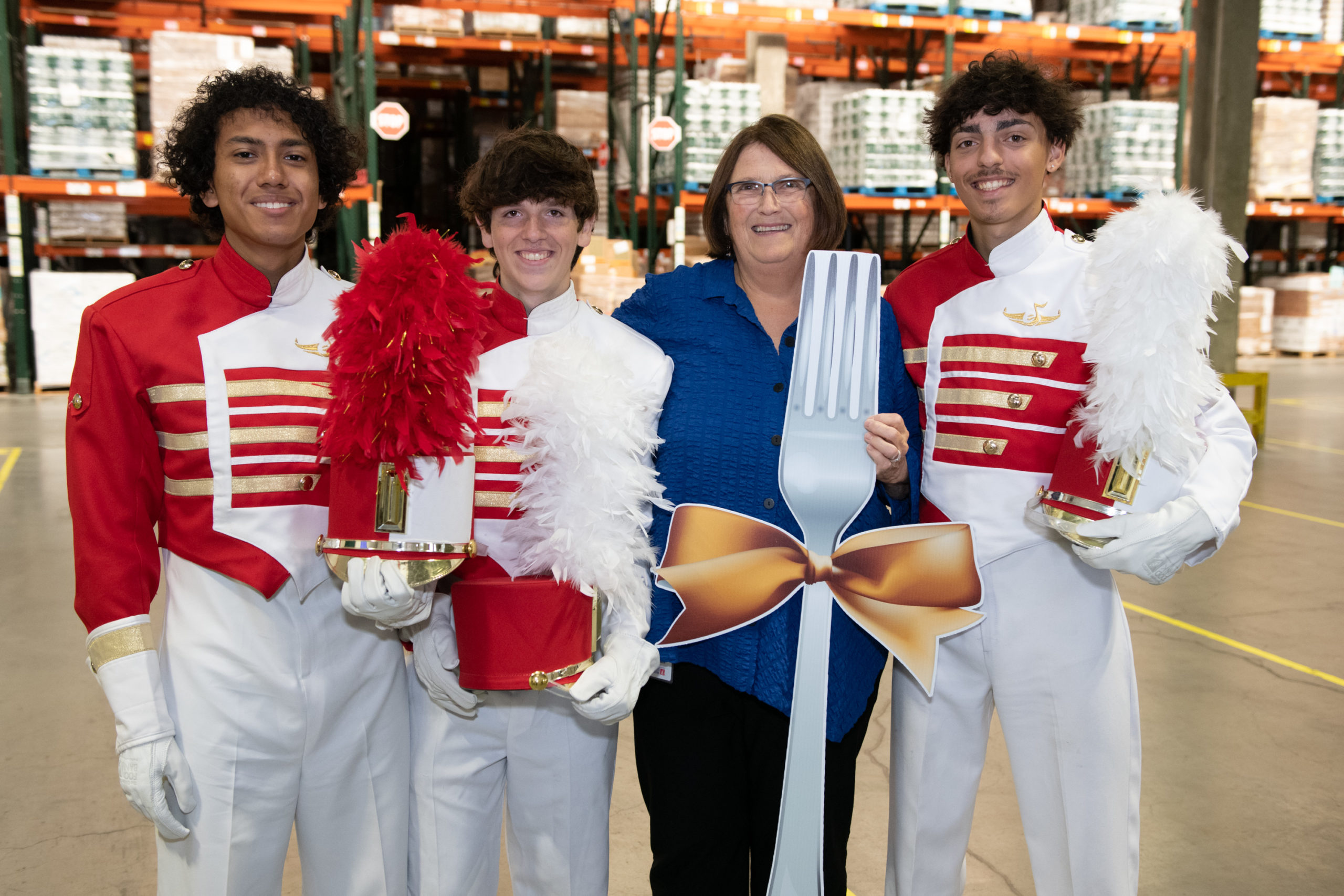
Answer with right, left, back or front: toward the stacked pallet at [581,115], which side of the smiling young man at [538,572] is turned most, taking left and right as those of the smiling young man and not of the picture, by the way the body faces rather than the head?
back

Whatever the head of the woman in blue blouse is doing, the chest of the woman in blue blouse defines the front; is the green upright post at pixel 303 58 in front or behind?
behind

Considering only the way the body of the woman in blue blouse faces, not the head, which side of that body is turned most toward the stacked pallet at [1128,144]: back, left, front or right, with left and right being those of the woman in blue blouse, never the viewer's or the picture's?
back

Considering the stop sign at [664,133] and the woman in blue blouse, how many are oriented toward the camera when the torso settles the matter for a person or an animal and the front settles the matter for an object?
2

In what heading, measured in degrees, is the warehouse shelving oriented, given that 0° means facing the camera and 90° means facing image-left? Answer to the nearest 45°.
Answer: approximately 0°

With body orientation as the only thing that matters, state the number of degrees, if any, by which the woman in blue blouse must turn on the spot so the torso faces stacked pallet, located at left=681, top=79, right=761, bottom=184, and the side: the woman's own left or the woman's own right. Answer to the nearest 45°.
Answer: approximately 180°

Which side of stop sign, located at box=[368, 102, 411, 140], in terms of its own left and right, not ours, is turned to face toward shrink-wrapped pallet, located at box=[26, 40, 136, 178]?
right

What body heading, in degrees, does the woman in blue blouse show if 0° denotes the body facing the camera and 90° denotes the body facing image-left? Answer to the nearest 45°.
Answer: approximately 0°

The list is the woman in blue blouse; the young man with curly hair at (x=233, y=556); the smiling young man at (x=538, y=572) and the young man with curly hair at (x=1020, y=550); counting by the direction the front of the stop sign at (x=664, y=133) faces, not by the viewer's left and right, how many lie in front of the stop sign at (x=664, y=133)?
4

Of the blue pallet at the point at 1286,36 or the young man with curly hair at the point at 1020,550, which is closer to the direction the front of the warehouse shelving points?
the young man with curly hair

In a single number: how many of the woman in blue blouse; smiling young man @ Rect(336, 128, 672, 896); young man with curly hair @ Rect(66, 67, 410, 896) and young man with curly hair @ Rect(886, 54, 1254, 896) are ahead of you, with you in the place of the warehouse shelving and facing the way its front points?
4
